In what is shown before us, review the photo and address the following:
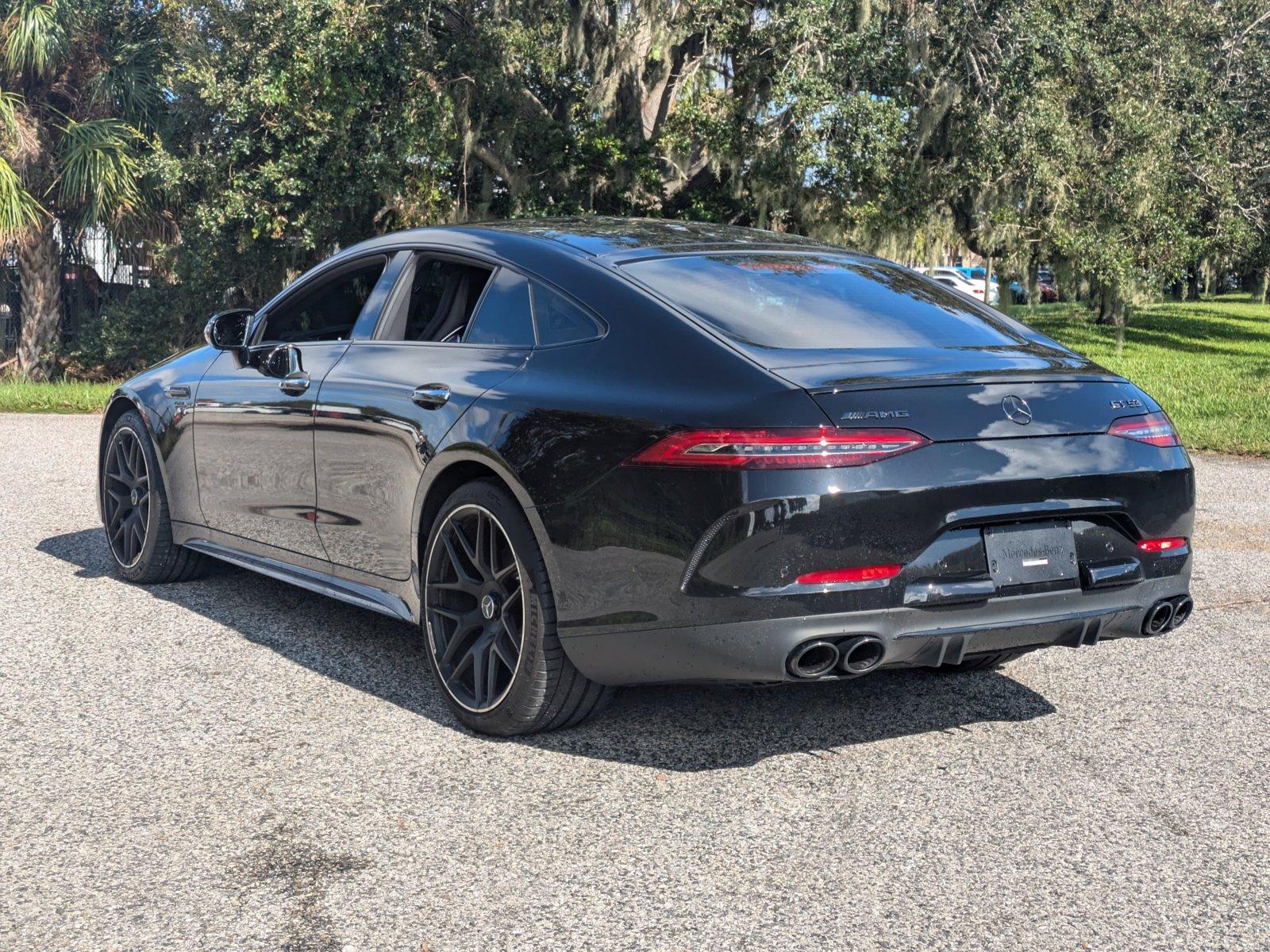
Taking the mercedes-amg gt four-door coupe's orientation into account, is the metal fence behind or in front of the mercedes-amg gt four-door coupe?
in front

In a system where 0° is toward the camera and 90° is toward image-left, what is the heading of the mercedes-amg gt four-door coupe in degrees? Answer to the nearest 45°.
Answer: approximately 135°

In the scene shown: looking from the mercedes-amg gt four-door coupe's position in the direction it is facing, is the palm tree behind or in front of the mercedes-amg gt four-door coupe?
in front
